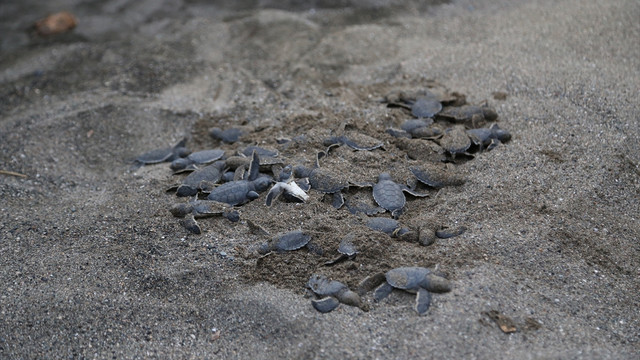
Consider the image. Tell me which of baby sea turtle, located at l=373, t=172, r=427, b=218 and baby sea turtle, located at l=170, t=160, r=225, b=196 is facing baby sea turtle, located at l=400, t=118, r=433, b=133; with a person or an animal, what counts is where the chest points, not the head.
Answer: baby sea turtle, located at l=373, t=172, r=427, b=218

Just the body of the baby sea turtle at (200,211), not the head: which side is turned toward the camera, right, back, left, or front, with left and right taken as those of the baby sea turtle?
left

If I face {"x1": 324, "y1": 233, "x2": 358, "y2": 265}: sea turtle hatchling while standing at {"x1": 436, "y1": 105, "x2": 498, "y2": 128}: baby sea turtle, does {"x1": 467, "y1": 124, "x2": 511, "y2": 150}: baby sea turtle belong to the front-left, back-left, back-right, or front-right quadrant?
front-left

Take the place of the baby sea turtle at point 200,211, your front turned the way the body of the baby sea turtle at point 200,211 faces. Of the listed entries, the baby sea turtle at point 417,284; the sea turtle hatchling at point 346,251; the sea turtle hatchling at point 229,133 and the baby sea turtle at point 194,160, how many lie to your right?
2

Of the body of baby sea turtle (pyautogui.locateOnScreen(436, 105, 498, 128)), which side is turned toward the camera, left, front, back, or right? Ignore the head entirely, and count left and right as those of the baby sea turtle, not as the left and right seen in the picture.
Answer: right

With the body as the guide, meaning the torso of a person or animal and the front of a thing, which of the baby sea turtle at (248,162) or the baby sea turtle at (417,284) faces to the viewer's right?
the baby sea turtle at (417,284)

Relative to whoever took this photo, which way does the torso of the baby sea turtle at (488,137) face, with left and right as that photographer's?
facing to the right of the viewer

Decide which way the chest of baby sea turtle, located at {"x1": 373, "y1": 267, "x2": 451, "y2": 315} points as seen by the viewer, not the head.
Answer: to the viewer's right

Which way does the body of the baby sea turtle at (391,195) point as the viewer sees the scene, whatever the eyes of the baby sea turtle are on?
away from the camera

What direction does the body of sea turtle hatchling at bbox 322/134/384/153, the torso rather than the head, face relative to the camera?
to the viewer's left

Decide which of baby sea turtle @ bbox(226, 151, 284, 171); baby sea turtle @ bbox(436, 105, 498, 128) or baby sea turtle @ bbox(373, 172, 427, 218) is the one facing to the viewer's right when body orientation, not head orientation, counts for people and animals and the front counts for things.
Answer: baby sea turtle @ bbox(436, 105, 498, 128)

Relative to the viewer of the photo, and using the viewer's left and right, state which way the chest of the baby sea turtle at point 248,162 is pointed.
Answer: facing to the left of the viewer

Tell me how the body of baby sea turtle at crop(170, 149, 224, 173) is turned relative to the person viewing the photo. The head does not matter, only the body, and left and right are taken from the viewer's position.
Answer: facing to the left of the viewer
